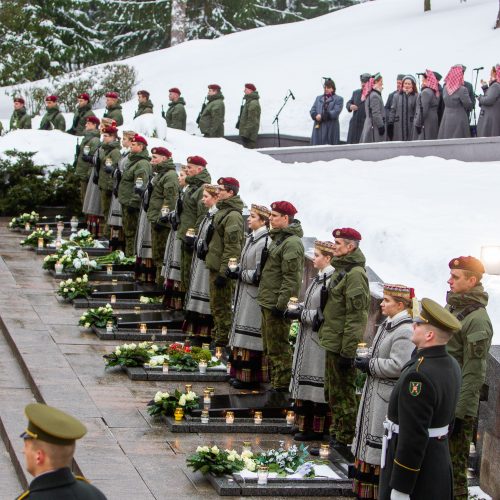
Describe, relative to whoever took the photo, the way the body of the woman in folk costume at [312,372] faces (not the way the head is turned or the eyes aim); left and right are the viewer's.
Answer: facing to the left of the viewer

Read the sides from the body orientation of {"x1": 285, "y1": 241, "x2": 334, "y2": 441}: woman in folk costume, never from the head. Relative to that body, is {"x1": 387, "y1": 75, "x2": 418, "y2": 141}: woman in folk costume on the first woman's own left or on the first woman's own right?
on the first woman's own right

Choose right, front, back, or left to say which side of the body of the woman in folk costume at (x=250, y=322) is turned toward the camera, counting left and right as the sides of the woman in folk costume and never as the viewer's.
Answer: left

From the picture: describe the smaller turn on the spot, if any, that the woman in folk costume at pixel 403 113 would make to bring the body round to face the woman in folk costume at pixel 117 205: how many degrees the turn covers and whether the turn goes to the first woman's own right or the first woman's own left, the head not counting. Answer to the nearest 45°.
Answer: approximately 45° to the first woman's own right

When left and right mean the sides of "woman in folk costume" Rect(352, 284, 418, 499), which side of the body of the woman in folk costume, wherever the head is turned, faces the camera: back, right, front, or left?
left

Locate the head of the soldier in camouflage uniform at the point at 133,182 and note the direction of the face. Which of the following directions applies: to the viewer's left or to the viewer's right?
to the viewer's left

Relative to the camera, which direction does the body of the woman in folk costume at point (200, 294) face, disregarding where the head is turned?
to the viewer's left
